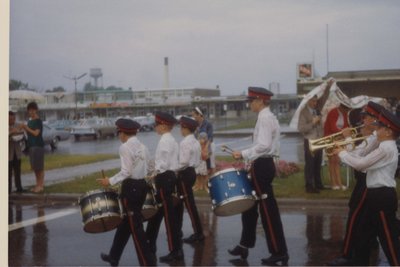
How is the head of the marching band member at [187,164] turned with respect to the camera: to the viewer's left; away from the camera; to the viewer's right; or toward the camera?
to the viewer's left

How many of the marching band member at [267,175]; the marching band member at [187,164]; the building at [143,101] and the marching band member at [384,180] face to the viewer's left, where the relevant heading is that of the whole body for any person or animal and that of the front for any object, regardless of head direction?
3

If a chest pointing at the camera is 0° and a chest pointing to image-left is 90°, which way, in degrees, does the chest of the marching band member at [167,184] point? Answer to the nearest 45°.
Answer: approximately 90°

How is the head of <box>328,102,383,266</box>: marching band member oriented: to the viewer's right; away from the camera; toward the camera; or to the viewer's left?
to the viewer's left

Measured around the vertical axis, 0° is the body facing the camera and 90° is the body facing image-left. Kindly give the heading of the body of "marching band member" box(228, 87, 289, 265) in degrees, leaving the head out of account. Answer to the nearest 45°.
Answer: approximately 90°

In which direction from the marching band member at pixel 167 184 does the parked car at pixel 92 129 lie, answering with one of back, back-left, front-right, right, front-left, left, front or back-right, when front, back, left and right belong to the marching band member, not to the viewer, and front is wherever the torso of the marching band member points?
right

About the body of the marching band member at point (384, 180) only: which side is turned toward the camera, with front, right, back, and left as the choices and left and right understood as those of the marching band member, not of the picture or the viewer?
left

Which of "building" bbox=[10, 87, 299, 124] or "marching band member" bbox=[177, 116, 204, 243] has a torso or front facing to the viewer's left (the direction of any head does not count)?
the marching band member

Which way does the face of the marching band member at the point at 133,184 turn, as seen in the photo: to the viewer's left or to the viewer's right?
to the viewer's left

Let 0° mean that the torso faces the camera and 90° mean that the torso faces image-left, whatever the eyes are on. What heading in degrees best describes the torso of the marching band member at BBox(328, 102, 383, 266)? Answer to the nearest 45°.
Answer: approximately 90°

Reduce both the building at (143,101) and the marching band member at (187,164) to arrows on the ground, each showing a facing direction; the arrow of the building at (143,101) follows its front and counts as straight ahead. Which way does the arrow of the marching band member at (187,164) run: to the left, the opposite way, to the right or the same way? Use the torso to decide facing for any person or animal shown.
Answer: to the right

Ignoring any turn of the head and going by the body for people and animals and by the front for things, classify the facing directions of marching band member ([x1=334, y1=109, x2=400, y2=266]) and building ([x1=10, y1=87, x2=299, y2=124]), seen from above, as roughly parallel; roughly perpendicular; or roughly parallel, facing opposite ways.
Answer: roughly perpendicular

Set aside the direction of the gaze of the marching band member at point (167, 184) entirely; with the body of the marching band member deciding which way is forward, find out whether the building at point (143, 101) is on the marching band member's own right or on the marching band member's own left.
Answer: on the marching band member's own right

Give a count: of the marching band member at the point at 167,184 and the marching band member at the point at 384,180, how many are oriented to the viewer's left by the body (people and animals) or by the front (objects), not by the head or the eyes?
2

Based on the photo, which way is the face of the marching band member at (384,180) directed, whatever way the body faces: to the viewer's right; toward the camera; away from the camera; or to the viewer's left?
to the viewer's left

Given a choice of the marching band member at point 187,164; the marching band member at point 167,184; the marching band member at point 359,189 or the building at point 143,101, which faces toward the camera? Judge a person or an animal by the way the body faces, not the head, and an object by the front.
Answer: the building

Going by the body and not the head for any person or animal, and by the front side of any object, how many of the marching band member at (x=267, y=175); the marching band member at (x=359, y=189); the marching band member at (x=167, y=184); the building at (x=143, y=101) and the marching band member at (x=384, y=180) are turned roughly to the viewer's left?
4
